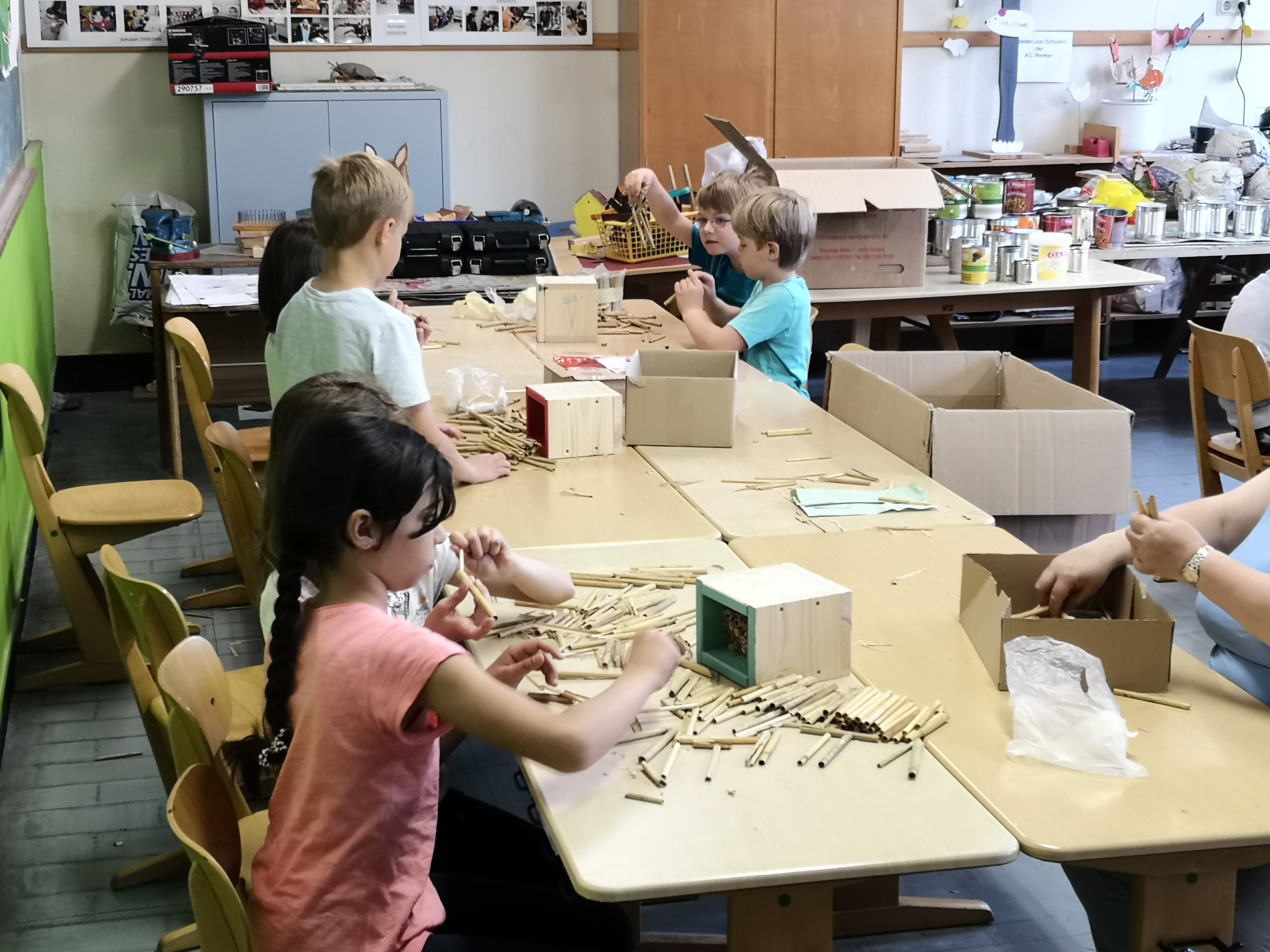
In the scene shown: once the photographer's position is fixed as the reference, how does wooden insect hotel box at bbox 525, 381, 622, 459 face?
facing to the left of the viewer

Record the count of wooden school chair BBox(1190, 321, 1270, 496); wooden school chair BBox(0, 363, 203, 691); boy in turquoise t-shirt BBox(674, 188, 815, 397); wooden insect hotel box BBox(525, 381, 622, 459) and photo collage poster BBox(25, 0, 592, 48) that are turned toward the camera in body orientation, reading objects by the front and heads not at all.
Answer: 1

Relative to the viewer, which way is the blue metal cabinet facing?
toward the camera

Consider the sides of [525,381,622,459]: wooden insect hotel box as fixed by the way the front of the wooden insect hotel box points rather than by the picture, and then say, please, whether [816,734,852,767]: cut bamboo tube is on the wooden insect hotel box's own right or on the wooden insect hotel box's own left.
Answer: on the wooden insect hotel box's own left

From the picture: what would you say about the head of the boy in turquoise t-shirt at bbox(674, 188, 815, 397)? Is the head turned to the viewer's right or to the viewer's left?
to the viewer's left

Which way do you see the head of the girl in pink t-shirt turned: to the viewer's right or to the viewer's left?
to the viewer's right

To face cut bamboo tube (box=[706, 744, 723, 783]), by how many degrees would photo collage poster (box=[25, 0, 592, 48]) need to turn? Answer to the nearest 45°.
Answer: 0° — it already faces it

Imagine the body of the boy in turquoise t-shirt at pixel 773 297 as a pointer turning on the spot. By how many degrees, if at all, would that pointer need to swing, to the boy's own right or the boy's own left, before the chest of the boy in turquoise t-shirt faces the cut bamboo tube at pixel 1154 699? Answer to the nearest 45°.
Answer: approximately 90° to the boy's own left

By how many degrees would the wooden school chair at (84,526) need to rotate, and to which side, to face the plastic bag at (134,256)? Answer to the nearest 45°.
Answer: approximately 90° to its left

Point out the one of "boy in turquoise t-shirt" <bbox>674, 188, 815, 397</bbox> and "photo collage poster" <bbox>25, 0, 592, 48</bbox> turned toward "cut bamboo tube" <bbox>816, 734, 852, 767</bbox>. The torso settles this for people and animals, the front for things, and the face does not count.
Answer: the photo collage poster

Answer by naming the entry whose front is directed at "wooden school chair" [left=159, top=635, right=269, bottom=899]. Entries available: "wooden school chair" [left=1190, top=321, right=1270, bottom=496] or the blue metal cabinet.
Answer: the blue metal cabinet

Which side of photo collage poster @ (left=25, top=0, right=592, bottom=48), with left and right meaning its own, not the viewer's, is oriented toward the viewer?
front

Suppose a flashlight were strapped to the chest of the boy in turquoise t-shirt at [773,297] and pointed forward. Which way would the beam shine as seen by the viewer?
to the viewer's left

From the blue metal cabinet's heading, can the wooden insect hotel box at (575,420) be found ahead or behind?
ahead

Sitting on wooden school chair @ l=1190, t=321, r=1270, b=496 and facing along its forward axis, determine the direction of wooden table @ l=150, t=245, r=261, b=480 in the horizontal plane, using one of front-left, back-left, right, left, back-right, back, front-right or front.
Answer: back-left

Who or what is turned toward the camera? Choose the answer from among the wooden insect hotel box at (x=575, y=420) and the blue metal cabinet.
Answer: the blue metal cabinet

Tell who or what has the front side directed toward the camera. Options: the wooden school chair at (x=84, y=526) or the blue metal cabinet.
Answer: the blue metal cabinet

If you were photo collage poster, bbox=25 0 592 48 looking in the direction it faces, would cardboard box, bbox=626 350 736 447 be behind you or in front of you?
in front

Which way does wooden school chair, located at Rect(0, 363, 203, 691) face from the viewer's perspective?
to the viewer's right
